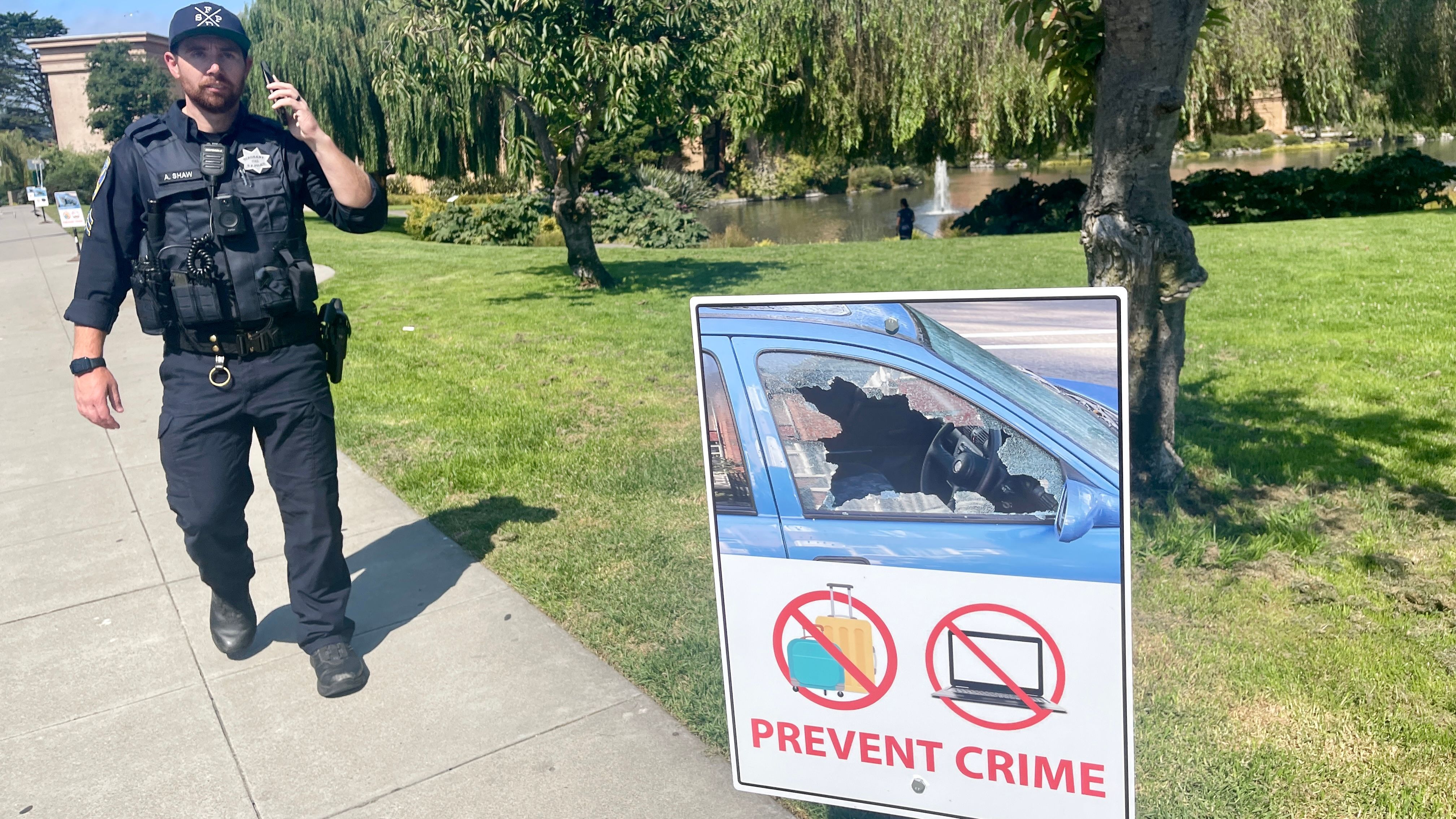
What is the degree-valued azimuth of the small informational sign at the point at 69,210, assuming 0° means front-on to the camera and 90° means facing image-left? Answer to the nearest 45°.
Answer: approximately 0°

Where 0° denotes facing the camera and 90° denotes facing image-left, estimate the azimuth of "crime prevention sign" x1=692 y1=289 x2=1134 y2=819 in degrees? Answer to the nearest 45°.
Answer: approximately 0°

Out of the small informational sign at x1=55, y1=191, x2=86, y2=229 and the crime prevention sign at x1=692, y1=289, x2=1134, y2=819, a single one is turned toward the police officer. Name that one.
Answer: the small informational sign

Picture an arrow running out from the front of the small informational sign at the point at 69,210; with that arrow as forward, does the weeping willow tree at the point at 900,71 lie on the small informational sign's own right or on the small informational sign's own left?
on the small informational sign's own left

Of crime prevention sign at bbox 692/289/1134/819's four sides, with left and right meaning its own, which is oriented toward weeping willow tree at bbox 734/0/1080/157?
back

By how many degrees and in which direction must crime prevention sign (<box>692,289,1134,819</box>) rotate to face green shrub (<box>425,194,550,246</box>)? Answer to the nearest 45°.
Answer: approximately 180°

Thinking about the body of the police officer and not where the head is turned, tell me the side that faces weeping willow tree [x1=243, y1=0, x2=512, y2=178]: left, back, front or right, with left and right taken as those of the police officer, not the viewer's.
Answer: back
